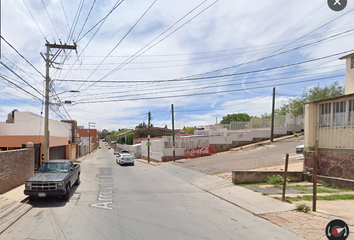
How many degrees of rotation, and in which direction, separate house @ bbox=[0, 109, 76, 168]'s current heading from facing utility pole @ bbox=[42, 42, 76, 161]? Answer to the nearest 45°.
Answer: approximately 45° to its right

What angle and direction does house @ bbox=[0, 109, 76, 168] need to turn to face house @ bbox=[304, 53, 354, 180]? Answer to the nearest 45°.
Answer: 0° — it already faces it

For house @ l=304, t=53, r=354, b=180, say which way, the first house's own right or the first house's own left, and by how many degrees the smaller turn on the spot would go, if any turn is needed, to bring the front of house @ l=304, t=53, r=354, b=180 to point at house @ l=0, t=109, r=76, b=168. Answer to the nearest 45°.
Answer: approximately 45° to the first house's own right

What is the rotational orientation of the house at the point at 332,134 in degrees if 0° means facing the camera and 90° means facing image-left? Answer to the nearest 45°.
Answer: approximately 45°
